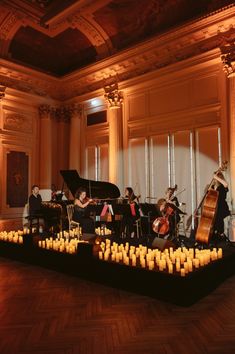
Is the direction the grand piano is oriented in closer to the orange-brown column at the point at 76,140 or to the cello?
the orange-brown column

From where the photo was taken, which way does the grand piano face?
to the viewer's left

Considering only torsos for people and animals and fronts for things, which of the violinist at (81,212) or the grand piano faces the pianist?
the grand piano

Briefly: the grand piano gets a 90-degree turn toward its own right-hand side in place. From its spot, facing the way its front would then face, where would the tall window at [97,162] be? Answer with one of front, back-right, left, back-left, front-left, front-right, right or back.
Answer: front

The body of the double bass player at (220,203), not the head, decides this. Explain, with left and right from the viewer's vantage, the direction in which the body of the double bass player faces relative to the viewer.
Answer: facing to the left of the viewer

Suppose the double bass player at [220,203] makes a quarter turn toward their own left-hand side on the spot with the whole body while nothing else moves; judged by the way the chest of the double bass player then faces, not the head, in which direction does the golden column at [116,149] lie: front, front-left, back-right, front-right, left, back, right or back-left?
back-right

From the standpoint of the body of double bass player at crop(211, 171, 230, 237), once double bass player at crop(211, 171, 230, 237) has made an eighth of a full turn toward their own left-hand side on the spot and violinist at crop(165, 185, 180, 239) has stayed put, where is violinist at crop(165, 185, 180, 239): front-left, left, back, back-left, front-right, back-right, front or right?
front-right

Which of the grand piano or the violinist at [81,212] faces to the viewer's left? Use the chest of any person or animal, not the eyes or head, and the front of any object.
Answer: the grand piano

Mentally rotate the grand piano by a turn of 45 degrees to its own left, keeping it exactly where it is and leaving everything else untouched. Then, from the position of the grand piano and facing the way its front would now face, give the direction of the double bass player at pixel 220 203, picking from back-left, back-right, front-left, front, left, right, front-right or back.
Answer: left

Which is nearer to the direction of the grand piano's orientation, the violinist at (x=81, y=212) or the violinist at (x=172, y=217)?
the violinist at (x=81, y=212)

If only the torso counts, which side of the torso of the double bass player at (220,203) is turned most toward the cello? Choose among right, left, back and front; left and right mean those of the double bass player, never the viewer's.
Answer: front

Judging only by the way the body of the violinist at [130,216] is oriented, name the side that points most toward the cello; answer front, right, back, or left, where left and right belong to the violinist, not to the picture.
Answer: left

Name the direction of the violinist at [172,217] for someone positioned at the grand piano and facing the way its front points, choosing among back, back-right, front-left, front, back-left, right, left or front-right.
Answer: back-left
